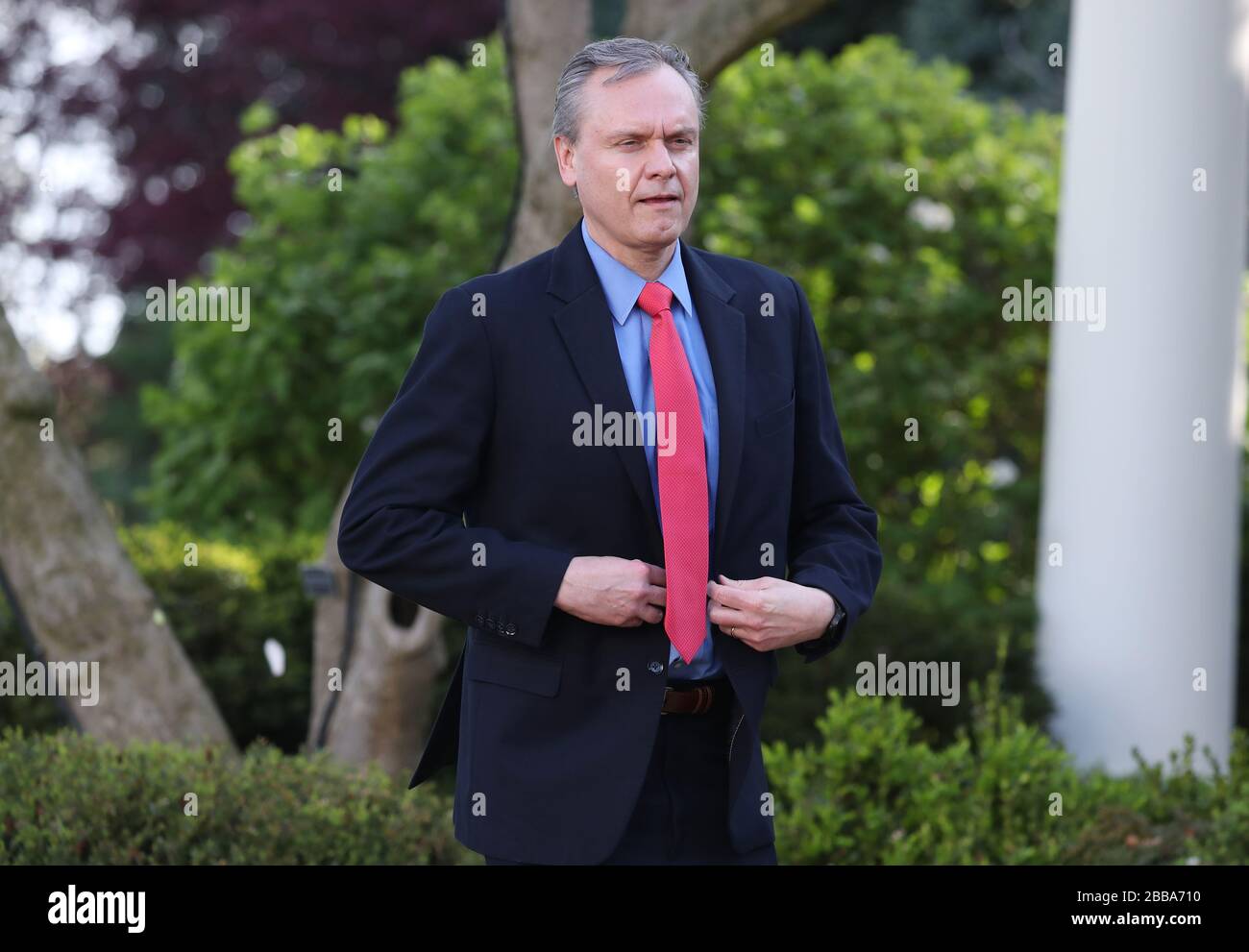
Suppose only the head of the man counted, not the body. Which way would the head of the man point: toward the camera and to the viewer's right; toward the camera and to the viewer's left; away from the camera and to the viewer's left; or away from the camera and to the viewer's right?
toward the camera and to the viewer's right

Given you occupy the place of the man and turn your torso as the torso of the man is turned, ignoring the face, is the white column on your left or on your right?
on your left

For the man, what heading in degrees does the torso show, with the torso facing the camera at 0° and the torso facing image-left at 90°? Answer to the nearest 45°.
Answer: approximately 315°

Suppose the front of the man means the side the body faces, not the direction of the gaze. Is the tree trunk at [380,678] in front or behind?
behind
